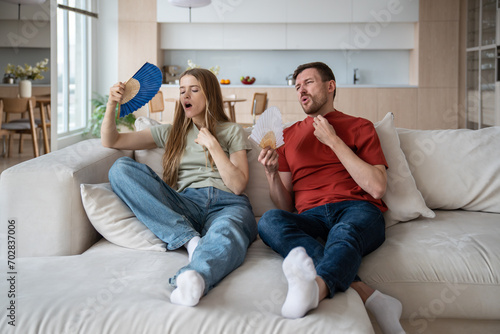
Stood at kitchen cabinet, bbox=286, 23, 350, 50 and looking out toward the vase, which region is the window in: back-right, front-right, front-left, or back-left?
front-left

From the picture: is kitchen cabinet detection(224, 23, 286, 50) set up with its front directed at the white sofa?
yes

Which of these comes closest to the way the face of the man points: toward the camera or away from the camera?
toward the camera

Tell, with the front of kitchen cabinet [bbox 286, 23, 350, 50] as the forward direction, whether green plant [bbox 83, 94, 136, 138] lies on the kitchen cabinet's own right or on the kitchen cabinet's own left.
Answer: on the kitchen cabinet's own right

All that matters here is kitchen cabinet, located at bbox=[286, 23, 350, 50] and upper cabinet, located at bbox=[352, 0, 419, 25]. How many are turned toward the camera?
2

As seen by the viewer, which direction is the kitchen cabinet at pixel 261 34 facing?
toward the camera

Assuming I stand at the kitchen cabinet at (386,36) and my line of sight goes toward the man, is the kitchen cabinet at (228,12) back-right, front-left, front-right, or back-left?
front-right

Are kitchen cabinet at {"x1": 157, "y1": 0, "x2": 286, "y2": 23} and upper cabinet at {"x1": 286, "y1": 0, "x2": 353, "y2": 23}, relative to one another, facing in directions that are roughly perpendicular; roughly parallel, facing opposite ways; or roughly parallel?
roughly parallel

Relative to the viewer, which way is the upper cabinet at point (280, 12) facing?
toward the camera

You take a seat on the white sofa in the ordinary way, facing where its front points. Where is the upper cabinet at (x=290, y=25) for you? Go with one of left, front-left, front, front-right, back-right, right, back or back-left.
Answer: back

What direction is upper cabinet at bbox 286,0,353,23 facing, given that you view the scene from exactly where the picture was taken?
facing the viewer

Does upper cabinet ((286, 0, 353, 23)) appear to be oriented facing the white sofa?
yes

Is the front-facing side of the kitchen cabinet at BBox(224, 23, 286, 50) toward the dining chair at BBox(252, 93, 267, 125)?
yes

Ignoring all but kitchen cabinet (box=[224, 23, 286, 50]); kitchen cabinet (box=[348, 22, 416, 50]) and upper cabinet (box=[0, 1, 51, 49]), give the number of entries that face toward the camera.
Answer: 3
